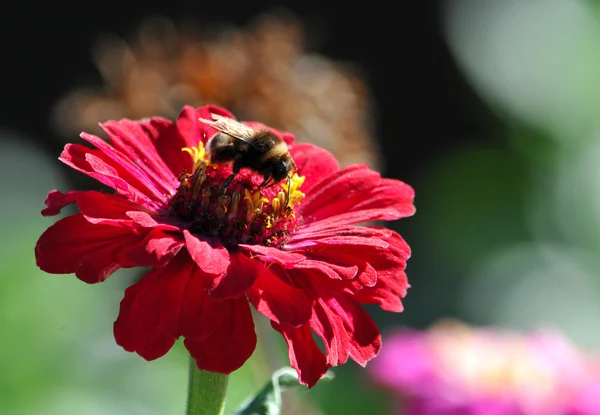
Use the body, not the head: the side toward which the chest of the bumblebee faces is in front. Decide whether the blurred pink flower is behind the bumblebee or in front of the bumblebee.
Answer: in front

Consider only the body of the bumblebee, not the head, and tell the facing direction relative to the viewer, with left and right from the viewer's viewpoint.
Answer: facing to the right of the viewer
